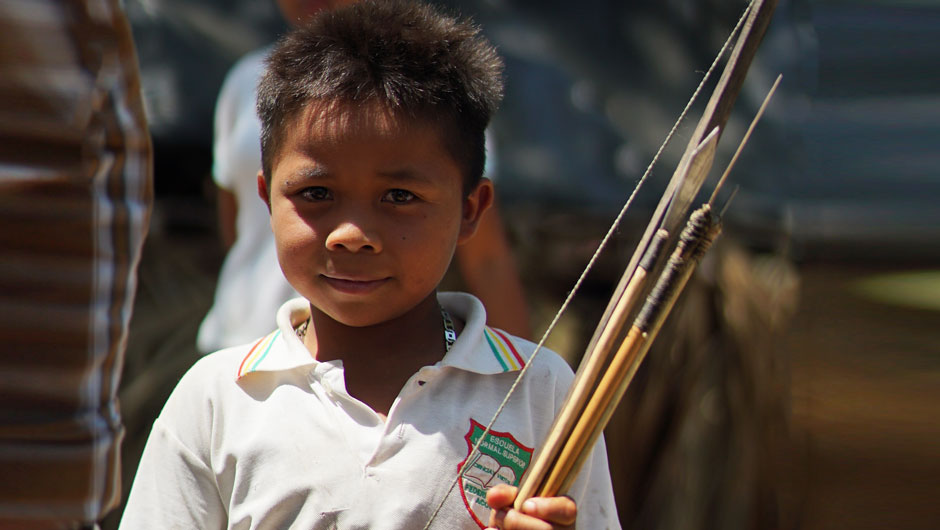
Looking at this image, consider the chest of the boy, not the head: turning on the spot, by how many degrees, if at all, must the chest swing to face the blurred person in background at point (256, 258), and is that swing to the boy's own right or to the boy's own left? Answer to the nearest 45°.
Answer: approximately 180°

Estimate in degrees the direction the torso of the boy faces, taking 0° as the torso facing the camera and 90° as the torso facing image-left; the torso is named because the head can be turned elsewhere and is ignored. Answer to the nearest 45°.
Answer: approximately 0°
